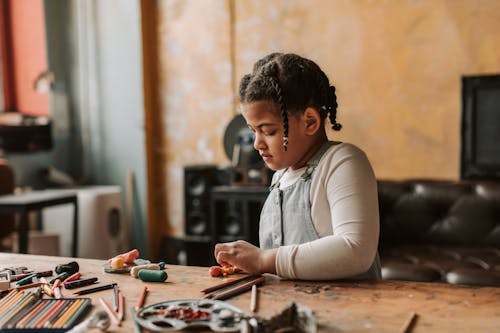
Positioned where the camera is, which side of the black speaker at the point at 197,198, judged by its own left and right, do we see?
front

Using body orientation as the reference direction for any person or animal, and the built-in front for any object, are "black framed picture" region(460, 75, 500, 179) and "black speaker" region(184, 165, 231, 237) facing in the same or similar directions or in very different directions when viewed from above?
same or similar directions

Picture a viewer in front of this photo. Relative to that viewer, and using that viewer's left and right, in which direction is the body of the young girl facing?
facing the viewer and to the left of the viewer

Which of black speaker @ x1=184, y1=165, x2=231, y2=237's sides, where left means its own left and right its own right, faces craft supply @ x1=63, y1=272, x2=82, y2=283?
front

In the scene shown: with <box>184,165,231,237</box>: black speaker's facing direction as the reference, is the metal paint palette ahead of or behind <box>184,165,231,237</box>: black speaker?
ahead

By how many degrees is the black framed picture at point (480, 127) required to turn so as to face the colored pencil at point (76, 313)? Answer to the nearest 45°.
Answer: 0° — it already faces it

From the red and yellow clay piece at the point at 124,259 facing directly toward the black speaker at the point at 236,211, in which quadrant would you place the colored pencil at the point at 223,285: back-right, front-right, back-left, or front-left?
back-right

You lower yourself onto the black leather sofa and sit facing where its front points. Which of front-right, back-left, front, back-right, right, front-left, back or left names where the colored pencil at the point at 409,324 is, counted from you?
front

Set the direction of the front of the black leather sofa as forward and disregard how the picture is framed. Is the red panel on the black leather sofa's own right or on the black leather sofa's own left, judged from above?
on the black leather sofa's own right

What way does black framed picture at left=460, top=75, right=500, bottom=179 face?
toward the camera

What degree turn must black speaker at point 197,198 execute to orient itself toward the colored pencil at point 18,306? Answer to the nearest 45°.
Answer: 0° — it already faces it

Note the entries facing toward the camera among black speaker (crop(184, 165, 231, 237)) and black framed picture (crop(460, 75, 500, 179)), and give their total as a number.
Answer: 2

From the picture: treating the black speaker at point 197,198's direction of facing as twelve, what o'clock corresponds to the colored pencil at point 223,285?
The colored pencil is roughly at 12 o'clock from the black speaker.

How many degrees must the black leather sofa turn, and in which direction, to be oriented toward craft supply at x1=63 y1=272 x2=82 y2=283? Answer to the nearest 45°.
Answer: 0° — it already faces it

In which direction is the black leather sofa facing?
toward the camera

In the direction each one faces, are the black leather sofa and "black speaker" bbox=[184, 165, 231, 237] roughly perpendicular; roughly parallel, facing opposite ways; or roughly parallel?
roughly parallel
